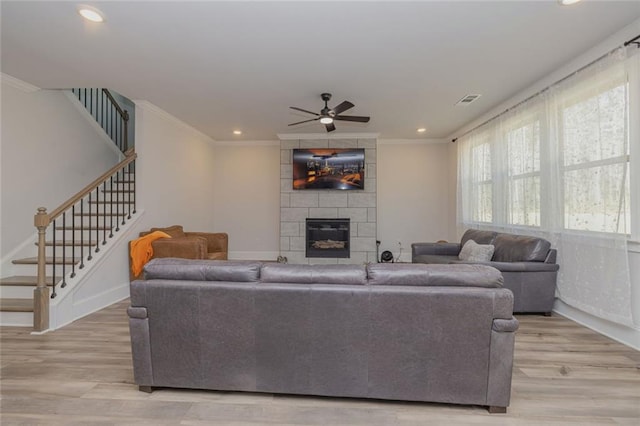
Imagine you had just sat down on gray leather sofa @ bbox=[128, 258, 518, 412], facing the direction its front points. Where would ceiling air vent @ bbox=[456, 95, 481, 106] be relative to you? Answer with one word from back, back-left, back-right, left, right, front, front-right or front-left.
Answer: front-right

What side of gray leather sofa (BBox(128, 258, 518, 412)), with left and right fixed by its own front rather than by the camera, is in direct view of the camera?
back

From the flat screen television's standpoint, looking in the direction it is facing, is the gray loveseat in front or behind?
in front

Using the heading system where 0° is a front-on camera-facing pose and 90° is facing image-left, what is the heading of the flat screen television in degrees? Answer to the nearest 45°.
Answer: approximately 0°

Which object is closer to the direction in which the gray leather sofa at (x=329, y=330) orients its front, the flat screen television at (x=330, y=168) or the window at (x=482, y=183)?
the flat screen television

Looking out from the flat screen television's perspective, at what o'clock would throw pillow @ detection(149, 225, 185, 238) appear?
The throw pillow is roughly at 2 o'clock from the flat screen television.

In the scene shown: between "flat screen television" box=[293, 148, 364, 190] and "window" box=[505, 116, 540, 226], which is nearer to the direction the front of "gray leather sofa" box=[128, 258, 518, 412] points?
the flat screen television

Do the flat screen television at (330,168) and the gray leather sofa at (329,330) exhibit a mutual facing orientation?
yes

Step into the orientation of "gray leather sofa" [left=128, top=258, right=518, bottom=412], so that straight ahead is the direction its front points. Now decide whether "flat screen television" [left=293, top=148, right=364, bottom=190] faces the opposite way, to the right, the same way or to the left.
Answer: the opposite way

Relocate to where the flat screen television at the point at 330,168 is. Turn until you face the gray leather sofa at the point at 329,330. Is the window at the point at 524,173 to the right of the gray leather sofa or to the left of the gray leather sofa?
left

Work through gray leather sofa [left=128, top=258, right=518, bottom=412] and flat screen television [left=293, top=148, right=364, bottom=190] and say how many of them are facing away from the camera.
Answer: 1

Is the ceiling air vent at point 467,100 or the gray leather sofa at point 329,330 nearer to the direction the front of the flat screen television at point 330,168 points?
the gray leather sofa
